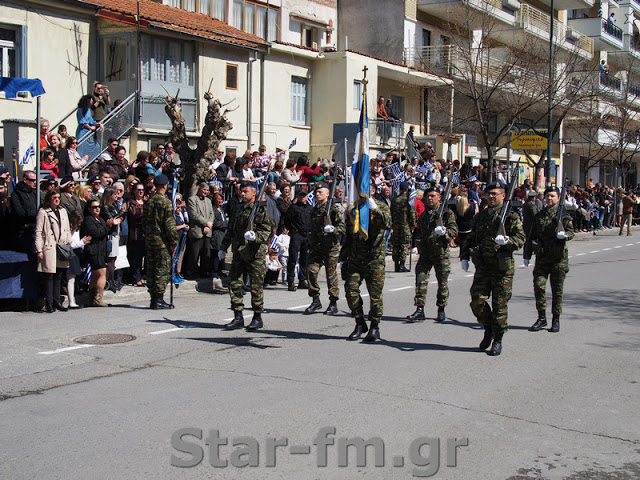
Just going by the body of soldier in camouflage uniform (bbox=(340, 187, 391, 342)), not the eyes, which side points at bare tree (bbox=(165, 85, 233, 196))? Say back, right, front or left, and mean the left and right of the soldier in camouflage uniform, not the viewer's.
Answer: right

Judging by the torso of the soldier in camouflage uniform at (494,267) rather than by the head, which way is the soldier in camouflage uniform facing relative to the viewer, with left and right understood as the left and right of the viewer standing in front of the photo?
facing the viewer and to the left of the viewer

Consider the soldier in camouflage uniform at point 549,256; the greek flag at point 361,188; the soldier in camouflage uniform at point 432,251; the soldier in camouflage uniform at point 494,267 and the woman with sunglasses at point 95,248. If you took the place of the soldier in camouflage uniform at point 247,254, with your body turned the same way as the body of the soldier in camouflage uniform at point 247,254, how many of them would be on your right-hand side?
1

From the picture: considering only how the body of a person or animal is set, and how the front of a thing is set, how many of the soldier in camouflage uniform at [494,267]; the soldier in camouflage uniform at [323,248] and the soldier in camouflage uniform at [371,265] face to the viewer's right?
0

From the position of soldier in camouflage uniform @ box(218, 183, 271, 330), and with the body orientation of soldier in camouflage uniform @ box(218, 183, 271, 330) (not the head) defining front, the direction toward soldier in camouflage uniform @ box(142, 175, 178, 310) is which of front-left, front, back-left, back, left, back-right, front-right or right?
right

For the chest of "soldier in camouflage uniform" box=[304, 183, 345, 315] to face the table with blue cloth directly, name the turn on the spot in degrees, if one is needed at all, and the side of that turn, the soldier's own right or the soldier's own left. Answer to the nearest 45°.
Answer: approximately 45° to the soldier's own right

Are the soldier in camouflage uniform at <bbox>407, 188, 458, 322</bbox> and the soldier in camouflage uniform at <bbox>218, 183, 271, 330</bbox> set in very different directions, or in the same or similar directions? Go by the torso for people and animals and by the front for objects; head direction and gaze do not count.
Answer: same or similar directions

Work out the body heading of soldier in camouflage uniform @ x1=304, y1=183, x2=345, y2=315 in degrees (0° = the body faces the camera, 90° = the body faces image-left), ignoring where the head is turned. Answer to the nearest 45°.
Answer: approximately 45°

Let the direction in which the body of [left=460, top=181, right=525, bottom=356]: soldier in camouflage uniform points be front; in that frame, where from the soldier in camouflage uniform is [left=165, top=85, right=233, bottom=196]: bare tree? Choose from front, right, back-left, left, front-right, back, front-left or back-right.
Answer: right

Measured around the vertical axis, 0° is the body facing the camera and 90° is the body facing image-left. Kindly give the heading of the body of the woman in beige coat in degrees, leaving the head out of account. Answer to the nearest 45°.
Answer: approximately 315°

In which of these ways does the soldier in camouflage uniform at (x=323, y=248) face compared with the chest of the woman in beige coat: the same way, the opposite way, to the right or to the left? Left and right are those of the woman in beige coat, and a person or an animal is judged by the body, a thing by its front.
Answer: to the right

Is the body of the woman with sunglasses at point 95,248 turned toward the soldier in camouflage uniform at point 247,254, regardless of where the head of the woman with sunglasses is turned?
yes

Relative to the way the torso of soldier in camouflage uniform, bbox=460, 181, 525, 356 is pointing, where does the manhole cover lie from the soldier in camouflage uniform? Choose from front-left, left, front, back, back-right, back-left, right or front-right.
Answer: front-right

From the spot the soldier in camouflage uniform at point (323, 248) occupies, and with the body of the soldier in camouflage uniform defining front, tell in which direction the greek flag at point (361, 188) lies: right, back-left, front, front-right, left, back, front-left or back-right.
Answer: front-left

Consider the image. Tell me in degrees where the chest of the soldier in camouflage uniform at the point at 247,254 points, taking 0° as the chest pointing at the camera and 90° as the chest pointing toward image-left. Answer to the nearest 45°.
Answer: approximately 45°

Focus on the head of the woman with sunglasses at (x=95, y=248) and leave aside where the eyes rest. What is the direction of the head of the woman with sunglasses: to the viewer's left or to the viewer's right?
to the viewer's right

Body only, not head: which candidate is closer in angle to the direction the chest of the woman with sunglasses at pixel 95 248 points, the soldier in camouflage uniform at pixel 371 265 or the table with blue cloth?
the soldier in camouflage uniform
